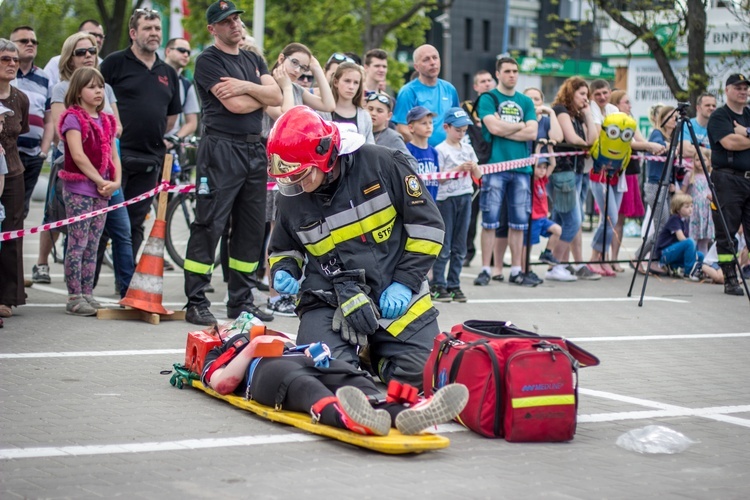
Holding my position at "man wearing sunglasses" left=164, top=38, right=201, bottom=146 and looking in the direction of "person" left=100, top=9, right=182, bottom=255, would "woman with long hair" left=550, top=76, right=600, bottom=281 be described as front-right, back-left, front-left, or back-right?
back-left

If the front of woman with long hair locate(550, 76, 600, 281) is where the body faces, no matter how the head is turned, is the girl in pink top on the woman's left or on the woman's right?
on the woman's right

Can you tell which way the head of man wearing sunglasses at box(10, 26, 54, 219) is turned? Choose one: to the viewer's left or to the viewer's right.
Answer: to the viewer's right

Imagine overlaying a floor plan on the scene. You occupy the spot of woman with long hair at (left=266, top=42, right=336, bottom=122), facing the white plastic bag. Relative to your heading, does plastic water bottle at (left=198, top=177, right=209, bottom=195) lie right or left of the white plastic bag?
right

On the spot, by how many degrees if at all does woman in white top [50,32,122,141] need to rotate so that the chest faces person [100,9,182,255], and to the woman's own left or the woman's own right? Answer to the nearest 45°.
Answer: approximately 45° to the woman's own left

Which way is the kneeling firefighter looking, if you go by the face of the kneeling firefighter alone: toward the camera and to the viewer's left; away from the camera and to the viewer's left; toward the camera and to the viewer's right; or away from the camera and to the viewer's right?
toward the camera and to the viewer's left

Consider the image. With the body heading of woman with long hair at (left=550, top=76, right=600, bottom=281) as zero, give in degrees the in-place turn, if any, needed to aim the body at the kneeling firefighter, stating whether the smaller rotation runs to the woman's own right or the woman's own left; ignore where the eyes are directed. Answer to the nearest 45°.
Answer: approximately 90° to the woman's own right

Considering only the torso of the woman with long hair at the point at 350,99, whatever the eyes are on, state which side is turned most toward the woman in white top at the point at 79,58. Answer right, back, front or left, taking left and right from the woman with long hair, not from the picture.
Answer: right

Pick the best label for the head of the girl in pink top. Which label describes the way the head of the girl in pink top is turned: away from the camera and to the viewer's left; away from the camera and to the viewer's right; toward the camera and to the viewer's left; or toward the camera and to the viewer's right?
toward the camera and to the viewer's right
